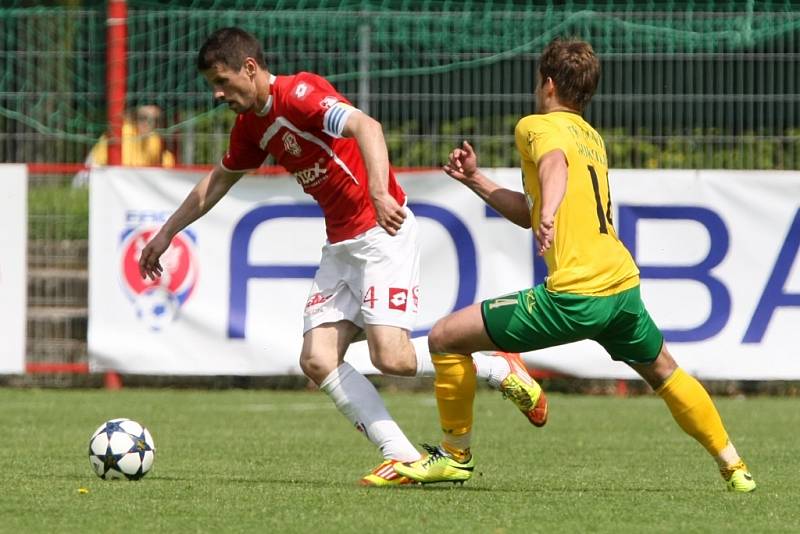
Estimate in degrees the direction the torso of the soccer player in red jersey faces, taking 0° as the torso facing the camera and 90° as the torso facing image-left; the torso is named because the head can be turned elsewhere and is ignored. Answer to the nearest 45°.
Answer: approximately 45°

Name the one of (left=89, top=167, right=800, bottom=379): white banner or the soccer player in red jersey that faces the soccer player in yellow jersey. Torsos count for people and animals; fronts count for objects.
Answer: the white banner

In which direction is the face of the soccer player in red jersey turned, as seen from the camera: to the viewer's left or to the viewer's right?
to the viewer's left

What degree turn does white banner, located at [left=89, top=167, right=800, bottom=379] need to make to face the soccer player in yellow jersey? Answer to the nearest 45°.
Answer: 0° — it already faces them

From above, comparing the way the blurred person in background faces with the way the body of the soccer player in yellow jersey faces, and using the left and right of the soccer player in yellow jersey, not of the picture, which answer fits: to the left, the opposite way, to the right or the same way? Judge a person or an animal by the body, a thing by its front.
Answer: to the left

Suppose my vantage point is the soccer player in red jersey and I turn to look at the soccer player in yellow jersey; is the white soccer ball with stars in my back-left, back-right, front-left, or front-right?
back-right

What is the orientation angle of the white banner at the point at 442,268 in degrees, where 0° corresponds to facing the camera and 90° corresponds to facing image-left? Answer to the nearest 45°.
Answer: approximately 0°

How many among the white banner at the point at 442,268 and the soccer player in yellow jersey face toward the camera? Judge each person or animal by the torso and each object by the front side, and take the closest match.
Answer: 1

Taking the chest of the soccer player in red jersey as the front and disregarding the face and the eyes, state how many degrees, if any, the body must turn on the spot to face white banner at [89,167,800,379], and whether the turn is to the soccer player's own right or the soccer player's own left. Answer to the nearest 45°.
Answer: approximately 135° to the soccer player's own right
